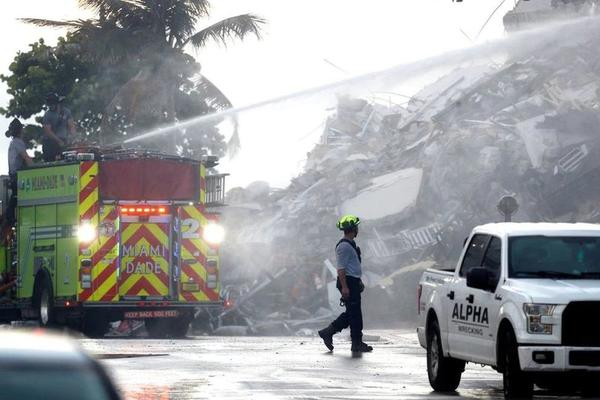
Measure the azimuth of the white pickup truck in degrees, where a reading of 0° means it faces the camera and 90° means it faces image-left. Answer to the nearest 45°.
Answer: approximately 315°

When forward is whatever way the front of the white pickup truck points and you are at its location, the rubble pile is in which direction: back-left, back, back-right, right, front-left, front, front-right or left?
back-left

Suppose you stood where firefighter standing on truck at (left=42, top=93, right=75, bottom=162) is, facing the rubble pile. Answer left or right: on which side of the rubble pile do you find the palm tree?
left

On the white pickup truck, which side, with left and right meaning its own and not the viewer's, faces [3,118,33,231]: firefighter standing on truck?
back

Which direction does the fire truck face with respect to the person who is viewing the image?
facing away from the viewer and to the left of the viewer
